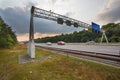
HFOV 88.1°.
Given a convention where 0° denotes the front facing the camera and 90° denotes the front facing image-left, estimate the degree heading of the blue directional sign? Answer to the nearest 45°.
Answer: approximately 315°
